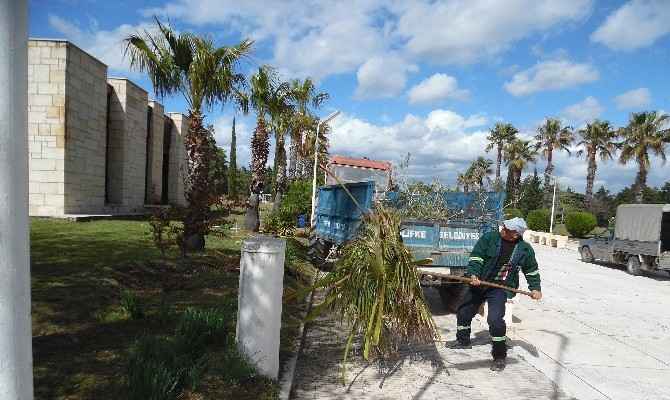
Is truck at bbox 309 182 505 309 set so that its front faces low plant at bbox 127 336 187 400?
no

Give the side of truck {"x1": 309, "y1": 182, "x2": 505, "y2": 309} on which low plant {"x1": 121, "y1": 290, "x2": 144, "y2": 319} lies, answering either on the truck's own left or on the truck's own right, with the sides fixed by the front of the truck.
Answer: on the truck's own left

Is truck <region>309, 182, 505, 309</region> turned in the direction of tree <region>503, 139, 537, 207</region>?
no

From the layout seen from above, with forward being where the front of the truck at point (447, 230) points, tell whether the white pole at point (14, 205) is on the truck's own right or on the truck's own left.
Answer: on the truck's own left

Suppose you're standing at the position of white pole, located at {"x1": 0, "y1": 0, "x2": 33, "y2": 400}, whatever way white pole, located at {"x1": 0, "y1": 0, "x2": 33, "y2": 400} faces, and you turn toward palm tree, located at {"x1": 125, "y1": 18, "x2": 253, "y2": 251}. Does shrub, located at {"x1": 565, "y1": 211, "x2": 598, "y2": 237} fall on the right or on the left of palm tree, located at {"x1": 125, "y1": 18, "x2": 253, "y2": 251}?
right

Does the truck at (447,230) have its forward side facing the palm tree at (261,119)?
yes

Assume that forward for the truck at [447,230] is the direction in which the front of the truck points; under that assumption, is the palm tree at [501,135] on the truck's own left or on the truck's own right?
on the truck's own right

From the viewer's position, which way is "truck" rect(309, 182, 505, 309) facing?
facing away from the viewer and to the left of the viewer

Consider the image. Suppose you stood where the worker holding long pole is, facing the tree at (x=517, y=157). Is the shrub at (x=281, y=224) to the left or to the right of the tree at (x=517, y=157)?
left

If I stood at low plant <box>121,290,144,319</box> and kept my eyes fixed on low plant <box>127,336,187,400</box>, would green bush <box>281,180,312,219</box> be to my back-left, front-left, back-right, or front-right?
back-left
